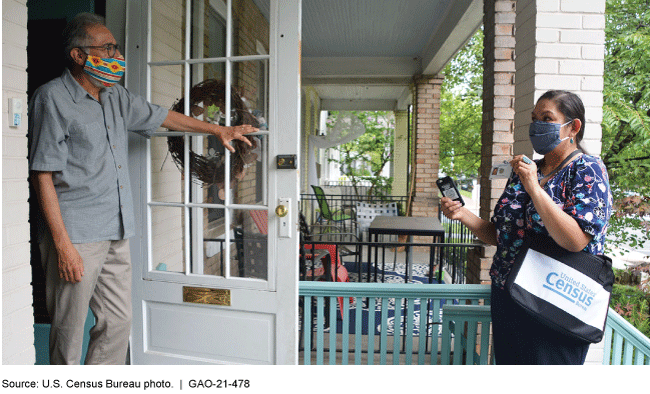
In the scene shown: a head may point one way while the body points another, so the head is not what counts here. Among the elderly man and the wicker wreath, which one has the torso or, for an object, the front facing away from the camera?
the wicker wreath

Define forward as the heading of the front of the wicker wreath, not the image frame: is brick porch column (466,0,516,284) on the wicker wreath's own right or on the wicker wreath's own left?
on the wicker wreath's own right

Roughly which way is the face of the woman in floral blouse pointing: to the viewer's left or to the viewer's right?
to the viewer's left

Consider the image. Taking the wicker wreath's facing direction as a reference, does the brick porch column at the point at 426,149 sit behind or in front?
in front

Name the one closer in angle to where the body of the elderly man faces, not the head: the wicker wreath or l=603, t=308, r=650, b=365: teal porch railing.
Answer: the teal porch railing

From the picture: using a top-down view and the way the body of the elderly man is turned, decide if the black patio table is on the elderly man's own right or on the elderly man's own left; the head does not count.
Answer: on the elderly man's own left

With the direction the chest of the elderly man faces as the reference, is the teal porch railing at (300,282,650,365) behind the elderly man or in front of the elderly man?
in front

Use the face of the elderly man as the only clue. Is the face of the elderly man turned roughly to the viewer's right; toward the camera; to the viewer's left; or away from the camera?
to the viewer's right

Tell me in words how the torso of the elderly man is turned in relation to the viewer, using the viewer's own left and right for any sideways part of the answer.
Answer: facing the viewer and to the right of the viewer

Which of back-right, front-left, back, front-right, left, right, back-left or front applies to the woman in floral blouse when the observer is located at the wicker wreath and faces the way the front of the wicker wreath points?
back-right

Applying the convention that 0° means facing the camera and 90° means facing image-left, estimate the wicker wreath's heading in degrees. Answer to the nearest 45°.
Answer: approximately 180°

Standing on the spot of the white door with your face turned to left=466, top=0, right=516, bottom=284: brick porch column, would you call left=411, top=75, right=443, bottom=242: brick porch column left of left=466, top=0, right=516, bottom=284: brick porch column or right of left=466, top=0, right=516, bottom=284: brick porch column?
left

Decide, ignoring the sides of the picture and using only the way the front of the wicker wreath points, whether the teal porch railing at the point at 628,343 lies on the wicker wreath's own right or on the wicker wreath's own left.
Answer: on the wicker wreath's own right

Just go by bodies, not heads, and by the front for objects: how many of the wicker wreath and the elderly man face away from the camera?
1
